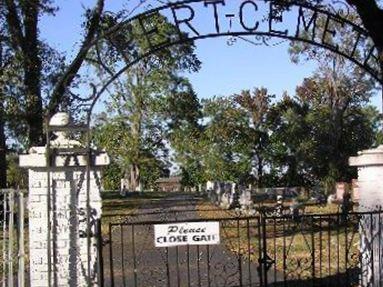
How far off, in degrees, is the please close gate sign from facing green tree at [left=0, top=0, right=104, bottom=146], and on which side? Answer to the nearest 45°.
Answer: approximately 180°

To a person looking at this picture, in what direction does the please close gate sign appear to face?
facing the viewer

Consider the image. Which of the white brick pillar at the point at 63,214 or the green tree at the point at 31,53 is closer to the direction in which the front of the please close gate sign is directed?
the white brick pillar

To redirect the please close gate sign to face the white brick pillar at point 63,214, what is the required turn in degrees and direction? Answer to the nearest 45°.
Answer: approximately 90° to its right

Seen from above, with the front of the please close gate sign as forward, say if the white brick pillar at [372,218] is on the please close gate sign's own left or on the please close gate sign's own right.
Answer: on the please close gate sign's own left
